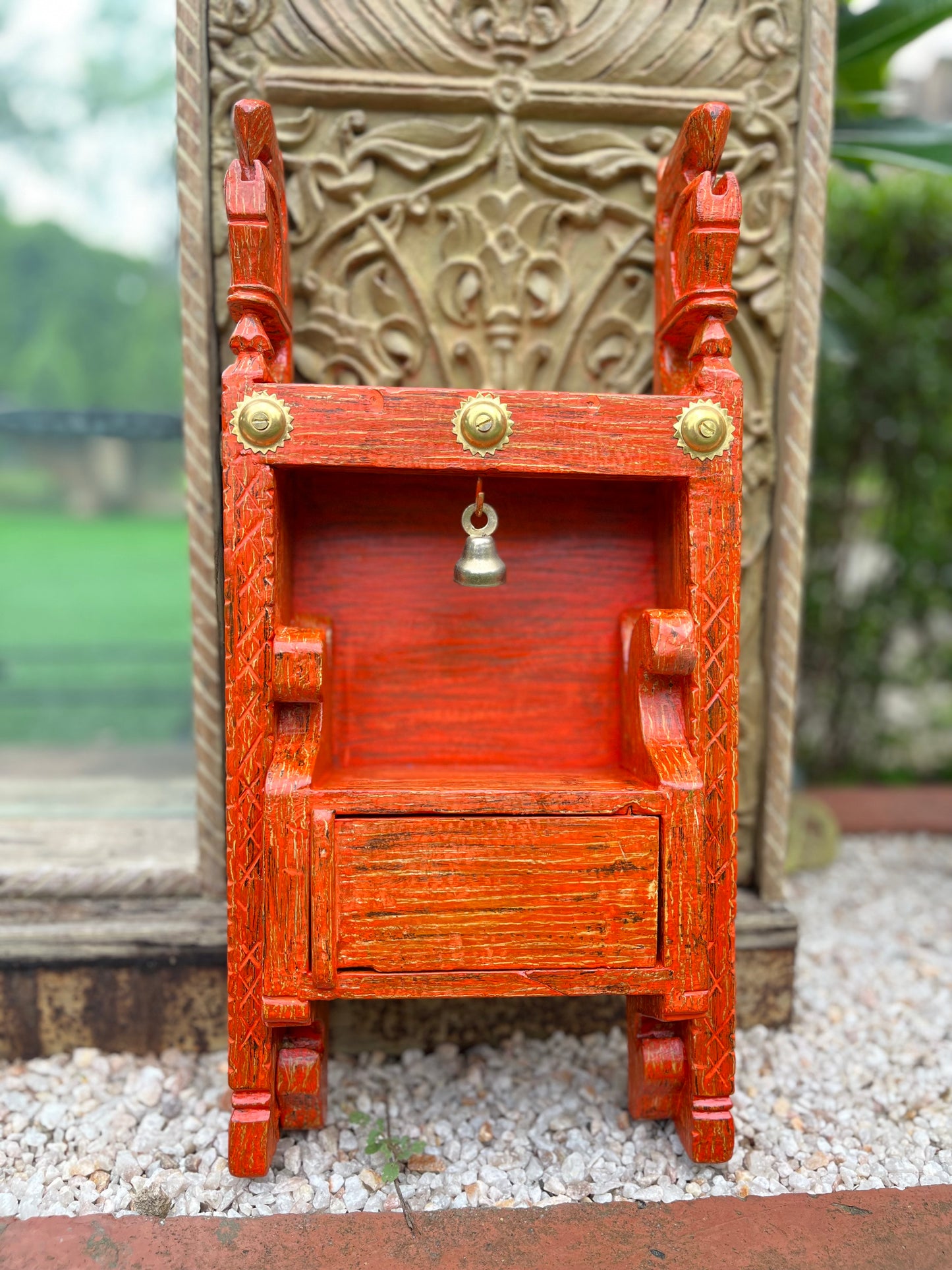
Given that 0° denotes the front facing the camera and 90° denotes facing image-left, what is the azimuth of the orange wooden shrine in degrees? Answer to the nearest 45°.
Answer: approximately 0°

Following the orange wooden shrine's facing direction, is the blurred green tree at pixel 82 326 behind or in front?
behind

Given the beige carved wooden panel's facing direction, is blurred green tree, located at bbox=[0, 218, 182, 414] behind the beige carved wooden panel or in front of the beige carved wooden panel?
behind

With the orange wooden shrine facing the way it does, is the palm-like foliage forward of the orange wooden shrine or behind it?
behind

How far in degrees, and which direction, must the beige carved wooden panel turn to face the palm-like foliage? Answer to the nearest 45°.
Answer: approximately 135° to its left

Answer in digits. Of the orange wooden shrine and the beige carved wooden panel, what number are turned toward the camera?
2

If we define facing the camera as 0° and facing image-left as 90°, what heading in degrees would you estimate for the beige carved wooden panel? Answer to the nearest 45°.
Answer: approximately 0°
